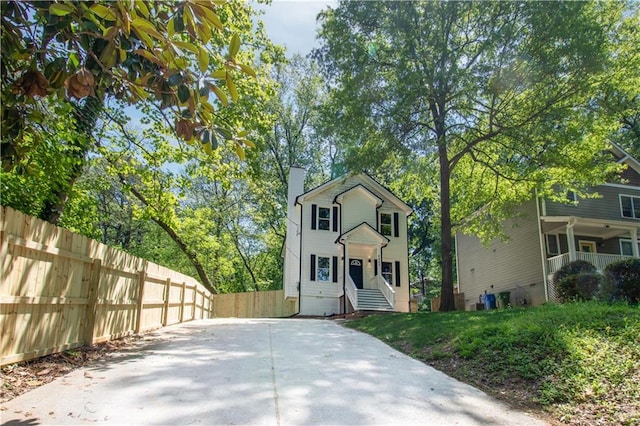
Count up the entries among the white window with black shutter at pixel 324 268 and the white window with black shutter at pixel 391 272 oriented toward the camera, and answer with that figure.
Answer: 2

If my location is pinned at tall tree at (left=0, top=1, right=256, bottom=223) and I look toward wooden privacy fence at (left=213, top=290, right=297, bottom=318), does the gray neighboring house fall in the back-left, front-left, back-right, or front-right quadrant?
front-right

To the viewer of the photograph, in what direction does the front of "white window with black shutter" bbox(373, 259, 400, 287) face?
facing the viewer

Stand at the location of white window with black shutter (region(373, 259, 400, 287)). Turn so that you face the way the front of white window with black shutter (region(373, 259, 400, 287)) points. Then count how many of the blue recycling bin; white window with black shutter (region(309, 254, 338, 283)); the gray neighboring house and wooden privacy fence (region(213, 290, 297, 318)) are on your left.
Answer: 2

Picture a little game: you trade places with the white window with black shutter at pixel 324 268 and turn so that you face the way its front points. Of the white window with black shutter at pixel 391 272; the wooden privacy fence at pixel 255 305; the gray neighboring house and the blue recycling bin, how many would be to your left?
3

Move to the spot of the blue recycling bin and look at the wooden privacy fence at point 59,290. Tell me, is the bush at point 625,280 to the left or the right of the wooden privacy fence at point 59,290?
left

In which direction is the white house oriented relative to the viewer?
toward the camera

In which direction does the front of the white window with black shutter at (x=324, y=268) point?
toward the camera

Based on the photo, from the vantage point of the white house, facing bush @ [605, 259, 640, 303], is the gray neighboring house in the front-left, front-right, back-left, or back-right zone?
front-left

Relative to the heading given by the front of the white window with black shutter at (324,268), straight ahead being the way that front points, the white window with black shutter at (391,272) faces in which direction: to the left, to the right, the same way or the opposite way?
the same way

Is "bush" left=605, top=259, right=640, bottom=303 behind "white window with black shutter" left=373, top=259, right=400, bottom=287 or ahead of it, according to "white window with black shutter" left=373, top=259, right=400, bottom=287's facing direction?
ahead

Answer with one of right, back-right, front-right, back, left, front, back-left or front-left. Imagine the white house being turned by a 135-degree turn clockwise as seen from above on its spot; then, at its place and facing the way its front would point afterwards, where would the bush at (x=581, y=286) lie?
back

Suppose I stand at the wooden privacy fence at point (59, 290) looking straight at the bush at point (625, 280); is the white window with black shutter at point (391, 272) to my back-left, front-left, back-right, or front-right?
front-left

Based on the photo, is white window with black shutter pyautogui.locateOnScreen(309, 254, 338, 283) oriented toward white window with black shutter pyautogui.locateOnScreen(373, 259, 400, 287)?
no

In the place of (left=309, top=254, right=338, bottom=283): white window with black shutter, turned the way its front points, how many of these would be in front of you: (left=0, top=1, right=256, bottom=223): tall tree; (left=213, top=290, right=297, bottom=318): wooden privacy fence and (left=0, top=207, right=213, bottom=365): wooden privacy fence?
2
